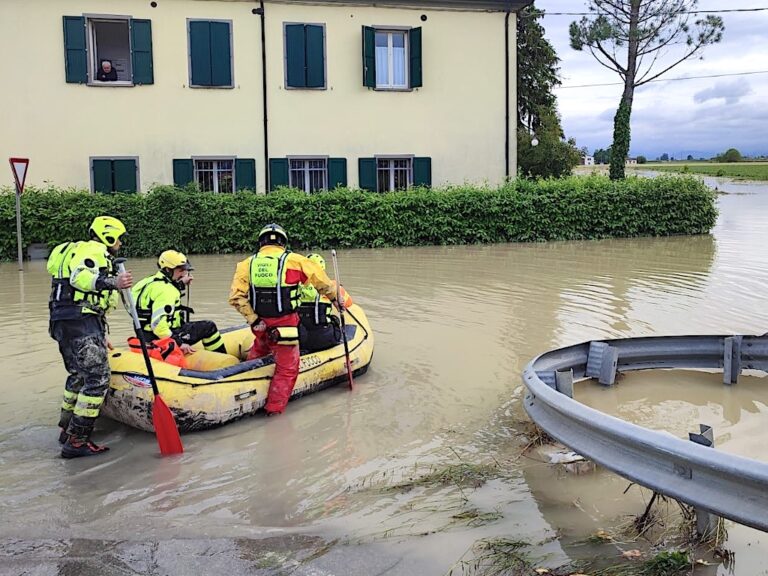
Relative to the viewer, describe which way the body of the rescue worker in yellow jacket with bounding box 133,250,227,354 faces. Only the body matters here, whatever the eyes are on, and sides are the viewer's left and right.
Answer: facing to the right of the viewer

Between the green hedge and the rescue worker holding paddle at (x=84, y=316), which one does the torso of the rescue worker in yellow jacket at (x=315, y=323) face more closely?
the green hedge

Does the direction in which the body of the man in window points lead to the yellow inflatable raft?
yes

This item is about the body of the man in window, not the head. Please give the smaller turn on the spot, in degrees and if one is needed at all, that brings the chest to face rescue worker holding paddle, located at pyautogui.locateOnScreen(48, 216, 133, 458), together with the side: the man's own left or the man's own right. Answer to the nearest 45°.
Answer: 0° — they already face them

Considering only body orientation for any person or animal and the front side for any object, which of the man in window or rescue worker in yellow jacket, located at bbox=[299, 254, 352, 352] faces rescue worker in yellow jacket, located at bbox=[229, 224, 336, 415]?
the man in window

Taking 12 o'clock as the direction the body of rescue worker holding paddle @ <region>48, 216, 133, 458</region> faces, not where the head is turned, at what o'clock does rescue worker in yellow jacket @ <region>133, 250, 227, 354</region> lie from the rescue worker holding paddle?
The rescue worker in yellow jacket is roughly at 10 o'clock from the rescue worker holding paddle.

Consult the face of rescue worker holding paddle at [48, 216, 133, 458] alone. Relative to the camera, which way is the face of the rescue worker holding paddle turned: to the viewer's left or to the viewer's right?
to the viewer's right

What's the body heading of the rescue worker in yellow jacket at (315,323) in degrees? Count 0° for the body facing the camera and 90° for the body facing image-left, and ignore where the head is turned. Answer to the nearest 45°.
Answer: approximately 225°

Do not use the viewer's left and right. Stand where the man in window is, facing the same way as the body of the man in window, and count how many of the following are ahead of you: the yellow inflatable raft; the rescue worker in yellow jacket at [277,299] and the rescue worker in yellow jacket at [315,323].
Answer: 3
